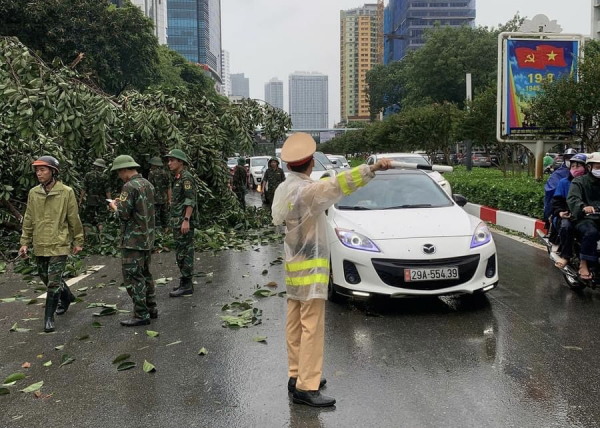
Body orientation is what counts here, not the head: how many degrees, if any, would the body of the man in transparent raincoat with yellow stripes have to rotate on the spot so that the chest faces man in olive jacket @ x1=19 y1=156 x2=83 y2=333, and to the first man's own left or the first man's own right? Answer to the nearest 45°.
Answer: approximately 90° to the first man's own left

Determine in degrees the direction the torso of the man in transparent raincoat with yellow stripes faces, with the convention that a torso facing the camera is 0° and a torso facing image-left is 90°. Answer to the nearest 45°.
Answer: approximately 225°

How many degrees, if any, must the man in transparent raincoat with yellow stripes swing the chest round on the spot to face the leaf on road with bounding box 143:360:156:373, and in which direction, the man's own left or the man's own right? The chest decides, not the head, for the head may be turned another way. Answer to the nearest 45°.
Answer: approximately 90° to the man's own left

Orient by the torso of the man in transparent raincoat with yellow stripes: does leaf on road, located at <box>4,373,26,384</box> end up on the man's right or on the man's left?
on the man's left

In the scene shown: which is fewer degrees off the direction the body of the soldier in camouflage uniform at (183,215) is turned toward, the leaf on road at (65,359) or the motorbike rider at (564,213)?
the leaf on road

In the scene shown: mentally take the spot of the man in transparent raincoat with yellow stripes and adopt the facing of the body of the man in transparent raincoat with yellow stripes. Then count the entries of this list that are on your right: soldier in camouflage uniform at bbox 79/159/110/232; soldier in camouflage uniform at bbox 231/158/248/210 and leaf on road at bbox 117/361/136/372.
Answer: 0

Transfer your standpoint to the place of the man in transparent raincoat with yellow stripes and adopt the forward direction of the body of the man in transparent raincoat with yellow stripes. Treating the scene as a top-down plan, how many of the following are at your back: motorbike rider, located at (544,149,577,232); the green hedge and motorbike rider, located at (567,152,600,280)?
0

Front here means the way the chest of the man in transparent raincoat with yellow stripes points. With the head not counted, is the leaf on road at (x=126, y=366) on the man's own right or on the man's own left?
on the man's own left

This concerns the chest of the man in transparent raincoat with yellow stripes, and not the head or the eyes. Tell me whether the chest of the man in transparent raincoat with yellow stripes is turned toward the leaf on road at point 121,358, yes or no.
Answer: no

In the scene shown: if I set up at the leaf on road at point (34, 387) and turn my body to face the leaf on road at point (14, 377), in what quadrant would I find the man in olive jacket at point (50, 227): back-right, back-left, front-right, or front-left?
front-right

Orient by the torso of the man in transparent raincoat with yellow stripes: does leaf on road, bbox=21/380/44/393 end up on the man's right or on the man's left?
on the man's left

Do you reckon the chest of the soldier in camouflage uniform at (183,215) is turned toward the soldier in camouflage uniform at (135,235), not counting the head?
no
